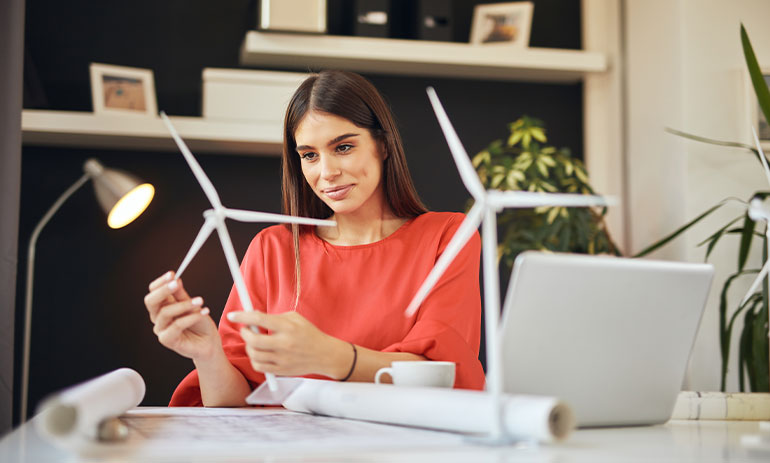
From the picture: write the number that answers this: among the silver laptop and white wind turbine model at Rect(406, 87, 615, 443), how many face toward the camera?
1

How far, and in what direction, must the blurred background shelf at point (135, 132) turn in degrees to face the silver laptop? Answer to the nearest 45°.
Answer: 0° — it already faces it

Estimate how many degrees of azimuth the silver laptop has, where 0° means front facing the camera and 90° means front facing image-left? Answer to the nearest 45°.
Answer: approximately 135°

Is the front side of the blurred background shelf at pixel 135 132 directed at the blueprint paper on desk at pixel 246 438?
yes

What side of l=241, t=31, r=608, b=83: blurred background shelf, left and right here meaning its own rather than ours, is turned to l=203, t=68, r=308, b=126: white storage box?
right

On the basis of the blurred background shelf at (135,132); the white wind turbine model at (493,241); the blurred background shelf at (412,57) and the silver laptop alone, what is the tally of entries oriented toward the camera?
3

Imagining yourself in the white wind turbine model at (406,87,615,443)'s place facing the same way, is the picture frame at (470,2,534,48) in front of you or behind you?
behind

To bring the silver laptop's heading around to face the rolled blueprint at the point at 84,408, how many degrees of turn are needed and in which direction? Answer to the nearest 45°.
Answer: approximately 90° to its left

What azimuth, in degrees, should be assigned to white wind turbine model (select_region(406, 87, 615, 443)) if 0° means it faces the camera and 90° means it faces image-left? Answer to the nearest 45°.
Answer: approximately 0°

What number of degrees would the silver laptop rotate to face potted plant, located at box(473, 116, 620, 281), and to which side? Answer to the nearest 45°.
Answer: approximately 45° to its right
